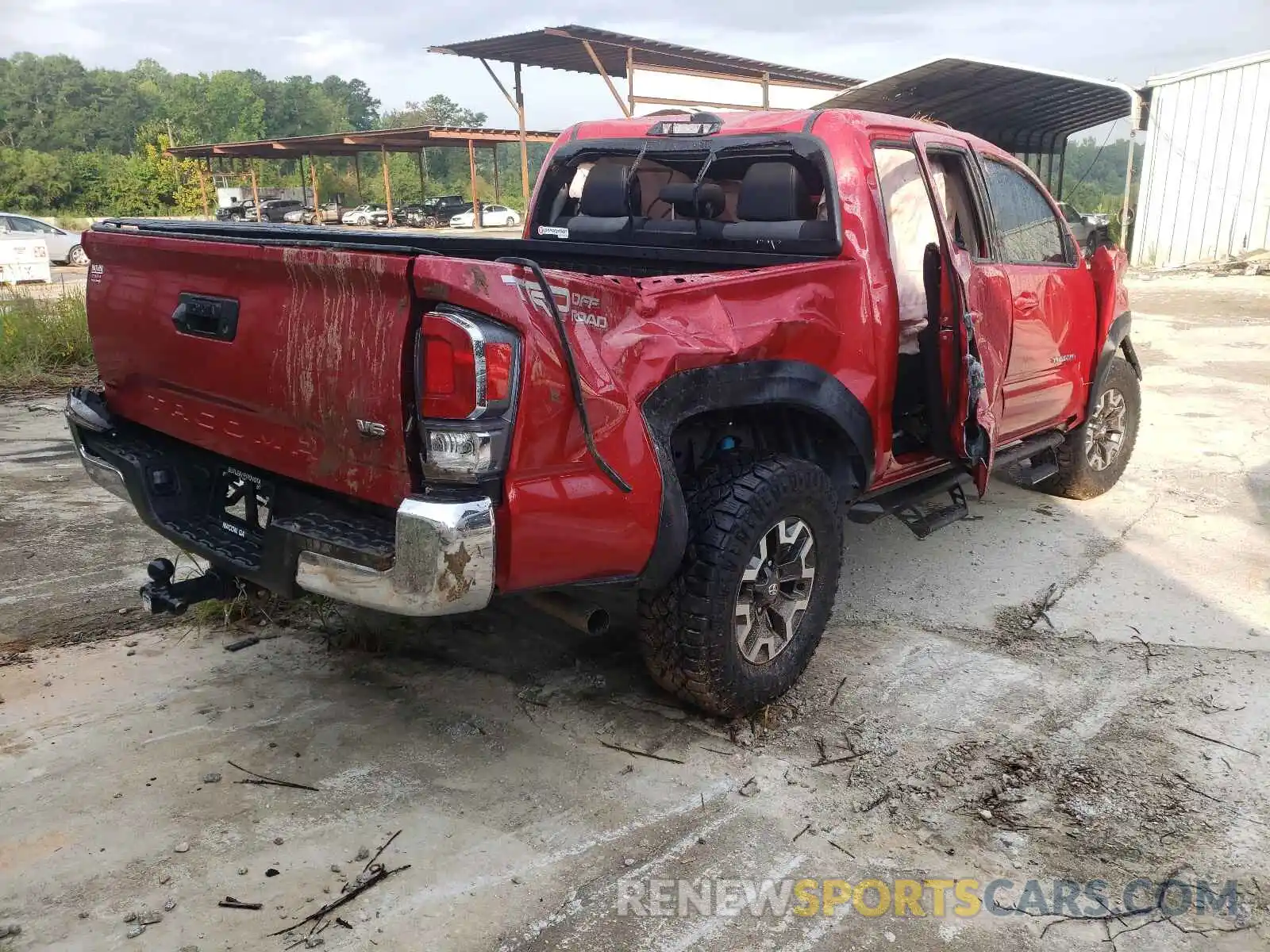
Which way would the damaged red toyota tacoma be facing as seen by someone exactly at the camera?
facing away from the viewer and to the right of the viewer

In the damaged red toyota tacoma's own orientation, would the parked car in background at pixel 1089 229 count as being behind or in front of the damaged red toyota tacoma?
in front

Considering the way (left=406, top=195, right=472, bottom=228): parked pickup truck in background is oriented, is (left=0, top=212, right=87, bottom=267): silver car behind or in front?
in front

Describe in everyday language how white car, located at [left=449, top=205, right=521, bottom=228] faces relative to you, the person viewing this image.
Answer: facing the viewer and to the left of the viewer

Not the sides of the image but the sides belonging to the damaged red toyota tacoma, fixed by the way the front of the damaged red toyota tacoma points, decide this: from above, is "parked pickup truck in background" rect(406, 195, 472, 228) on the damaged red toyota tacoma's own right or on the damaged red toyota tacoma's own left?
on the damaged red toyota tacoma's own left

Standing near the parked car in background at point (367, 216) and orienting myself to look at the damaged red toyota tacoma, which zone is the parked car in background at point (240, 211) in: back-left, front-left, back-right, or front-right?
back-right

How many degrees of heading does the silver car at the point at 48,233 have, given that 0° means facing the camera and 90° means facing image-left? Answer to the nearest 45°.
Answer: approximately 270°

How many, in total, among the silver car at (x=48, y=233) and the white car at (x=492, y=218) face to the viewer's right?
1
